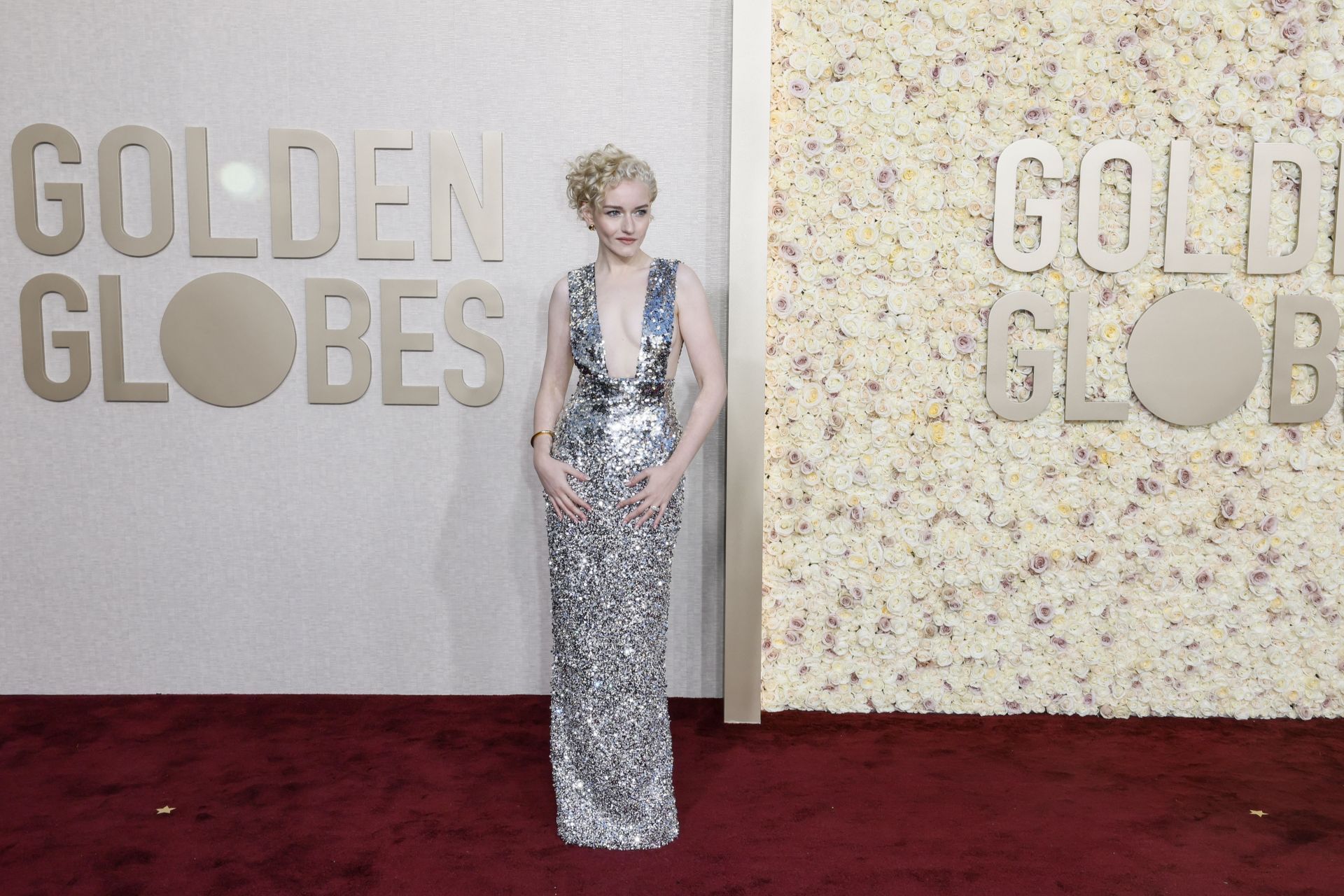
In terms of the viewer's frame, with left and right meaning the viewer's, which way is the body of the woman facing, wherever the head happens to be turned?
facing the viewer
